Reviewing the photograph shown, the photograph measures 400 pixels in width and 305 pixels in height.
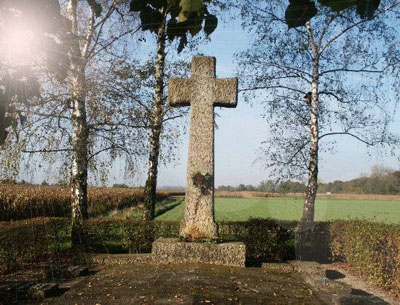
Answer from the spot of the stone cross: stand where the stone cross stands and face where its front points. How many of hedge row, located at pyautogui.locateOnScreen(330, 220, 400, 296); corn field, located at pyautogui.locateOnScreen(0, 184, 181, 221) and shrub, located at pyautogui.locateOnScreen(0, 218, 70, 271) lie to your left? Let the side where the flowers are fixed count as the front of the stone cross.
1

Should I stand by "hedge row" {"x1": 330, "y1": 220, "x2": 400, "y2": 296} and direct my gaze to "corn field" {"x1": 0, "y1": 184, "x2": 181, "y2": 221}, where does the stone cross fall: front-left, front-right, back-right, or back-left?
front-left

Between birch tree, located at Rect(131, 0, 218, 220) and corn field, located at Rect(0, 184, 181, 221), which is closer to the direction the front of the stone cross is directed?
the birch tree

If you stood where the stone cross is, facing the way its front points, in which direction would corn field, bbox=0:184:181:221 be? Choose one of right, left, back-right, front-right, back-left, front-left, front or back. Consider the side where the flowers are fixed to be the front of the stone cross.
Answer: back-right

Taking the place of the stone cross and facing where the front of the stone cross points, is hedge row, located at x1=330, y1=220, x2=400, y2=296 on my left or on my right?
on my left

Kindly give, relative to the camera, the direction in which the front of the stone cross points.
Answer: facing the viewer

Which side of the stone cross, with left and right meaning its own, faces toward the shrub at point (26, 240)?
right

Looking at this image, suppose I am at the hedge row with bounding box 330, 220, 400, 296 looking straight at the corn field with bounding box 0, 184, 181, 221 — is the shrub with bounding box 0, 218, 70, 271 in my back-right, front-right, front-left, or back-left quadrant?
front-left
